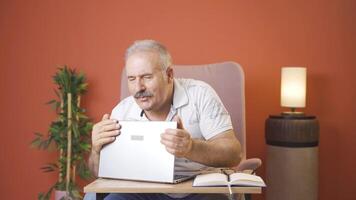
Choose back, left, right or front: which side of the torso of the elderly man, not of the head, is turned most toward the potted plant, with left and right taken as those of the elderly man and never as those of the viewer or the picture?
right

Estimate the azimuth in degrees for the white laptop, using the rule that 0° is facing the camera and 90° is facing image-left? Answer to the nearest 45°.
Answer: approximately 225°

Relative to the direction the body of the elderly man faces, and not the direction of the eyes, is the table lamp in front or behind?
behind
